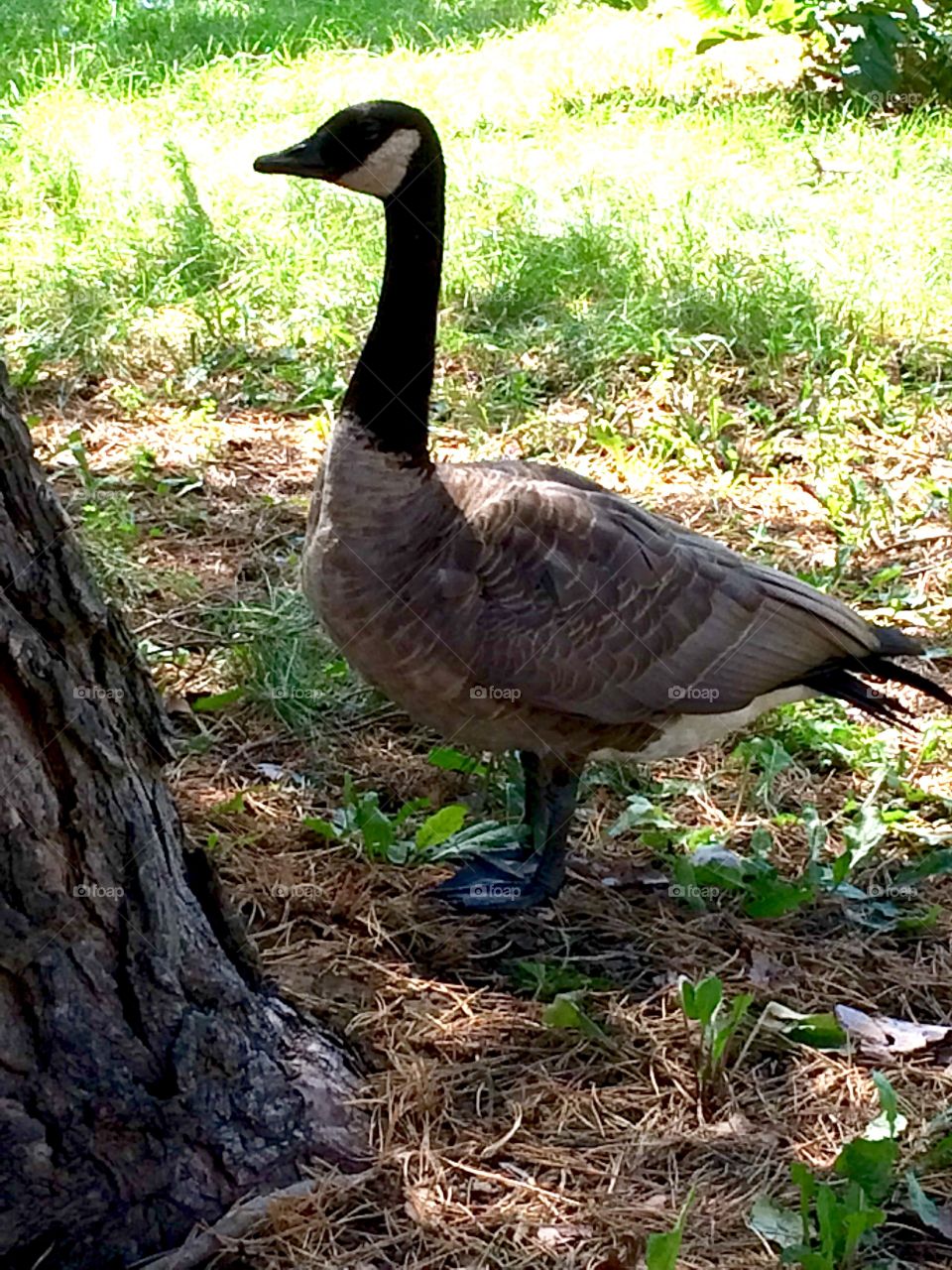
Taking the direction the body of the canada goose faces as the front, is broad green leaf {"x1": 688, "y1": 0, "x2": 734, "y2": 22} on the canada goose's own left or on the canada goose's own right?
on the canada goose's own right

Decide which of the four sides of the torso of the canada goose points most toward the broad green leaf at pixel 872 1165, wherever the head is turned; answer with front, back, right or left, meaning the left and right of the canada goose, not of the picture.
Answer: left

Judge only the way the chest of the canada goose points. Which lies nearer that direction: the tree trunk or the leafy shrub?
the tree trunk

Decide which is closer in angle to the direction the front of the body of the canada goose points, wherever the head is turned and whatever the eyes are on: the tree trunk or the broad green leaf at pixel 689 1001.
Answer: the tree trunk

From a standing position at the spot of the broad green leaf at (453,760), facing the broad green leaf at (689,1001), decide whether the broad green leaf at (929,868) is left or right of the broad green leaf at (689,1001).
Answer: left

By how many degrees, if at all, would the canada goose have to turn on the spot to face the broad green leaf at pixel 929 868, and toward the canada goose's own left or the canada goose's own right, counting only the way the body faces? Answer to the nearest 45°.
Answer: approximately 180°

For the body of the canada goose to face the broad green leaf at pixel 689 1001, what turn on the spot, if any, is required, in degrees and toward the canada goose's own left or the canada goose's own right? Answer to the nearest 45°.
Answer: approximately 90° to the canada goose's own left

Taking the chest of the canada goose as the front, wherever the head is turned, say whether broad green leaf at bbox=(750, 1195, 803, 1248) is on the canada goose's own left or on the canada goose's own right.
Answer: on the canada goose's own left

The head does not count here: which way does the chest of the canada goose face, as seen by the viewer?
to the viewer's left

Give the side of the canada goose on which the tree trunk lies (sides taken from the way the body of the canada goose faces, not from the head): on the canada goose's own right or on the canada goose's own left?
on the canada goose's own left
